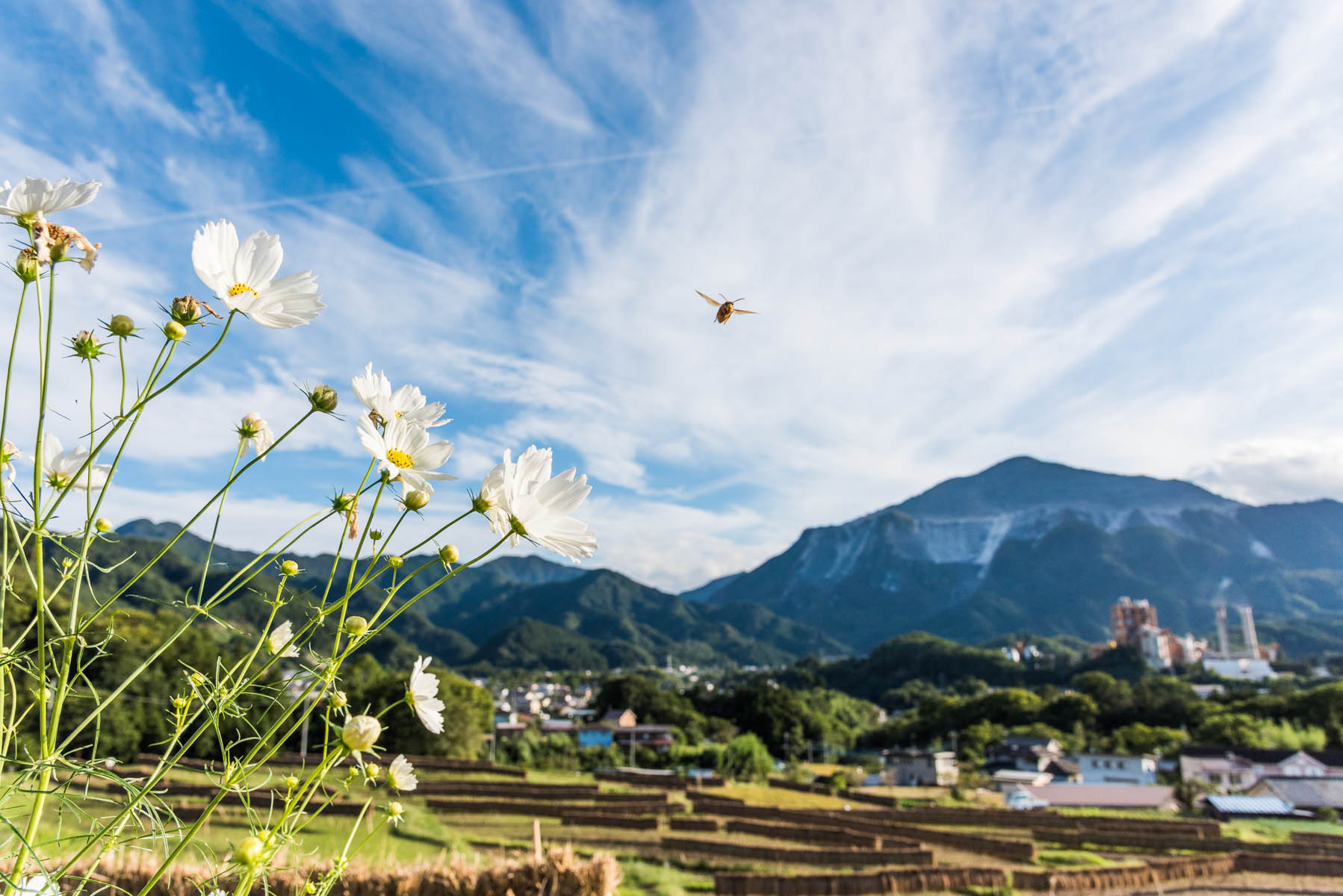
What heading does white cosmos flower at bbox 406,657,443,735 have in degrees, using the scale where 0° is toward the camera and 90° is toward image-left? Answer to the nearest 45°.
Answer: approximately 270°

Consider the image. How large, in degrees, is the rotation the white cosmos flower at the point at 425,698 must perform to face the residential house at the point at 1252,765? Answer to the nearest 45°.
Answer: approximately 45° to its left

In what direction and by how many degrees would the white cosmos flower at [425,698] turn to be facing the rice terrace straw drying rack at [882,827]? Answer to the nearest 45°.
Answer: approximately 45° to its left

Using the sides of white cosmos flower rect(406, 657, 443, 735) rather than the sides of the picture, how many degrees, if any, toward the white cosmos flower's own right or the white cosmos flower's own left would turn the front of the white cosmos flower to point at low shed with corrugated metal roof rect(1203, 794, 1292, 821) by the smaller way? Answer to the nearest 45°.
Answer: approximately 45° to the white cosmos flower's own left

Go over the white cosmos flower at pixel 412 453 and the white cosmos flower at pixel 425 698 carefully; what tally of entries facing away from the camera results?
0

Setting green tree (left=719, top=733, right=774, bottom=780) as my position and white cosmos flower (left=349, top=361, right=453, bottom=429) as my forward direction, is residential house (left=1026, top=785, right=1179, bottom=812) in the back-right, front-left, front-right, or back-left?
front-left

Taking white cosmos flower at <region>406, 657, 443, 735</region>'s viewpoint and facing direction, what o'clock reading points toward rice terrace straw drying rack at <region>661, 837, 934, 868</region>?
The rice terrace straw drying rack is roughly at 10 o'clock from the white cosmos flower.

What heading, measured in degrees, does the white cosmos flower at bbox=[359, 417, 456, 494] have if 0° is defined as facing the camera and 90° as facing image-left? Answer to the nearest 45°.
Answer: approximately 315°

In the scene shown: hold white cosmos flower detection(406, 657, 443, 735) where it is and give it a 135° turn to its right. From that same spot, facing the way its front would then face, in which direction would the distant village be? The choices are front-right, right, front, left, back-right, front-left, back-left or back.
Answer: back

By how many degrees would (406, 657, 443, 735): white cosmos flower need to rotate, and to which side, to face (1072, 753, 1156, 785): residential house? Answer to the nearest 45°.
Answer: approximately 45° to its left

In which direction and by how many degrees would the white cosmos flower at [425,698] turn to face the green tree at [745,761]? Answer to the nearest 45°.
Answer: approximately 90° to its left

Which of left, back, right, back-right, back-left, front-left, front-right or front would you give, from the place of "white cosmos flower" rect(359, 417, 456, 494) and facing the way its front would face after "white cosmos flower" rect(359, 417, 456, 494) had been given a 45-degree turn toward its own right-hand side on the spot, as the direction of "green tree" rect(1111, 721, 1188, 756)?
back-left
